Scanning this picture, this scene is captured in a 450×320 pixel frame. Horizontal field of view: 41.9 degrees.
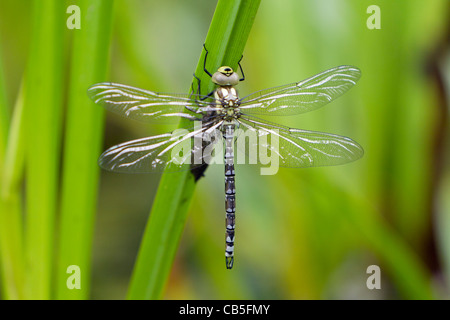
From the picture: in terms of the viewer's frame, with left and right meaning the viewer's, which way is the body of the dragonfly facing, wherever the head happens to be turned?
facing away from the viewer
